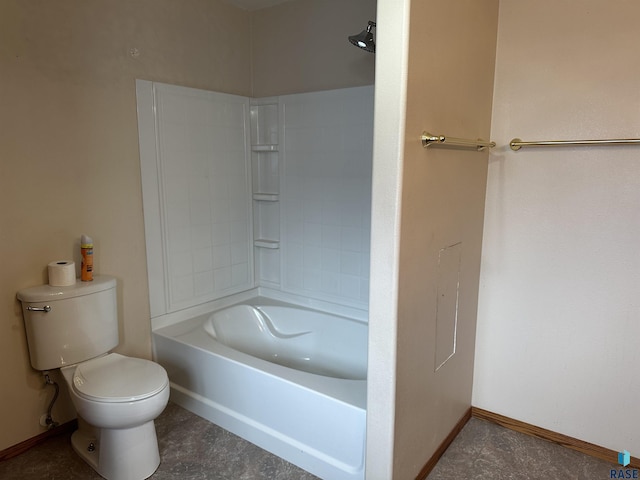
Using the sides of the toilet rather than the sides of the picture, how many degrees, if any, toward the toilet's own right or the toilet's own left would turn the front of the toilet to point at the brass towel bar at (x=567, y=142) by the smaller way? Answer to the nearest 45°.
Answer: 0° — it already faces it

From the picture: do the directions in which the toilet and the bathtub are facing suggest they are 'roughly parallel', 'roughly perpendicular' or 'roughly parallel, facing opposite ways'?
roughly perpendicular

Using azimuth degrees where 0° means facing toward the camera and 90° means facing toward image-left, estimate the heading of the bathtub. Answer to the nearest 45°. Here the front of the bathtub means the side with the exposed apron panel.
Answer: approximately 45°

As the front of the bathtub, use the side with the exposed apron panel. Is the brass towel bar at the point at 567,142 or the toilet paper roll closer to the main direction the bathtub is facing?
the toilet paper roll

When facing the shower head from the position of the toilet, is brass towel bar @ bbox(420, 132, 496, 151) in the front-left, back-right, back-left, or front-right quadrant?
front-right

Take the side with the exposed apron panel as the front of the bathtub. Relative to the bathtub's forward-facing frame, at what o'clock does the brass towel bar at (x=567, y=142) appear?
The brass towel bar is roughly at 8 o'clock from the bathtub.

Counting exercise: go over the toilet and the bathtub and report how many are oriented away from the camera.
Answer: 0

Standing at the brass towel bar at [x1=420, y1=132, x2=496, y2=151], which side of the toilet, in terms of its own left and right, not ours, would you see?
front

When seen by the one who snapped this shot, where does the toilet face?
facing the viewer and to the right of the viewer
